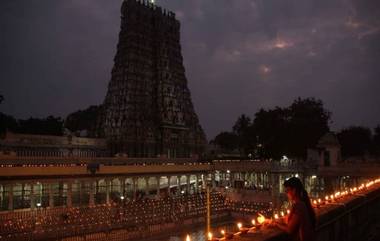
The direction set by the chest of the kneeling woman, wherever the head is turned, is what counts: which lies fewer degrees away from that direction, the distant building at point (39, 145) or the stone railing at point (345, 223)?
the distant building

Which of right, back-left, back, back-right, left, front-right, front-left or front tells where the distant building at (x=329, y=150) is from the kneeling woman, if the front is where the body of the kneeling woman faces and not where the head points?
right

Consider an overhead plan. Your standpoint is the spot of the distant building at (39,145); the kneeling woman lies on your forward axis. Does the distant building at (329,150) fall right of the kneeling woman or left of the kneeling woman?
left

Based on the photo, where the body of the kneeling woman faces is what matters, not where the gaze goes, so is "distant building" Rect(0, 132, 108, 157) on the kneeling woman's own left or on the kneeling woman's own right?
on the kneeling woman's own right

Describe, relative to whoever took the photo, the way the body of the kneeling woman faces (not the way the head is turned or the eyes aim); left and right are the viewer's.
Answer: facing to the left of the viewer
